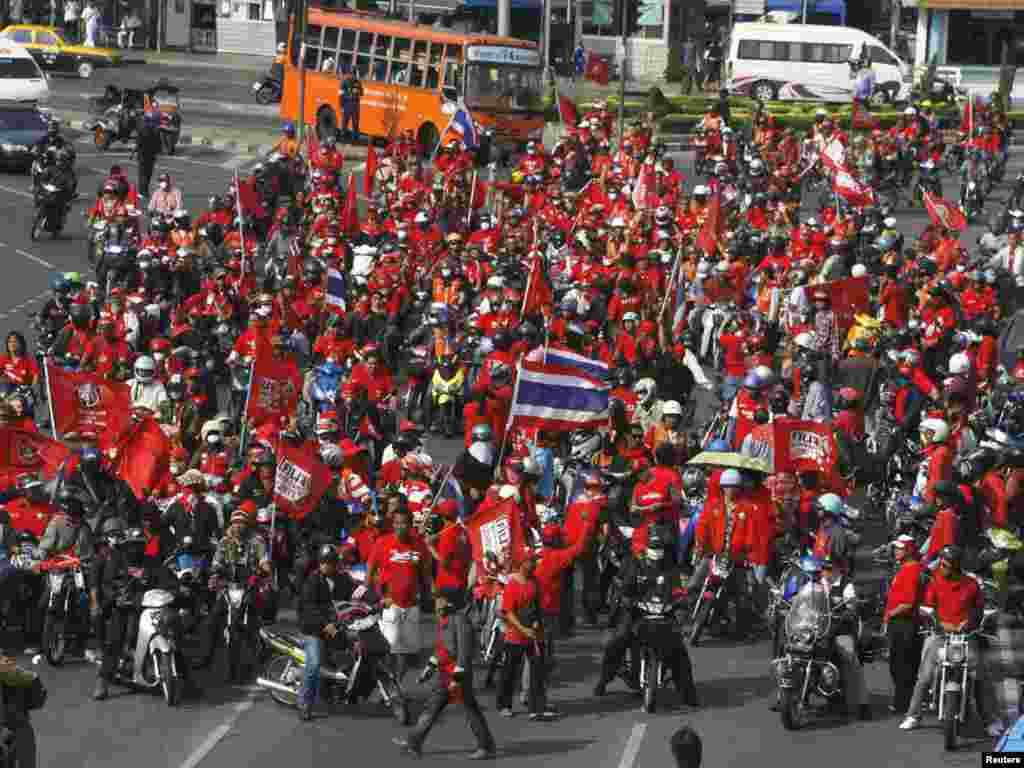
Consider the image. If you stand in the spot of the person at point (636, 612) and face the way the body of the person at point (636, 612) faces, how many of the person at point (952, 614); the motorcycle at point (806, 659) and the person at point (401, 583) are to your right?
1

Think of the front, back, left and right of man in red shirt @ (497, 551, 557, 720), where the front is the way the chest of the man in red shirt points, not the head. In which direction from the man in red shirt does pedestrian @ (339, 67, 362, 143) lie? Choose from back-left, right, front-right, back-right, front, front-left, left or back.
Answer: back-left

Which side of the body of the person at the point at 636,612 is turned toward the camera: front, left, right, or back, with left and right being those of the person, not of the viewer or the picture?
front

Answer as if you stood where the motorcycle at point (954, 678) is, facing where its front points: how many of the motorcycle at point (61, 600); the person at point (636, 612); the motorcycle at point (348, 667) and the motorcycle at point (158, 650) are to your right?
4

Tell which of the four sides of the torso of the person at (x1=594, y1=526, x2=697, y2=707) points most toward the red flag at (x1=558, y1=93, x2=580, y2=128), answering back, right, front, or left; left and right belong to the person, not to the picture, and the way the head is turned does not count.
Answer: back

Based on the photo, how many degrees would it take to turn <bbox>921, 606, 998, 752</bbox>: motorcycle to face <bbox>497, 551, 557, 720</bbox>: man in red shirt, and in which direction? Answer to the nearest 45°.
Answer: approximately 90° to its right

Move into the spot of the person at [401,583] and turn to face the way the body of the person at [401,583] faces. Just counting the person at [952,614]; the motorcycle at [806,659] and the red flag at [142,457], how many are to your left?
2

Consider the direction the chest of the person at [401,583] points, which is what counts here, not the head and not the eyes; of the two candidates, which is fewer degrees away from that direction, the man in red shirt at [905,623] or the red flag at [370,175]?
the man in red shirt

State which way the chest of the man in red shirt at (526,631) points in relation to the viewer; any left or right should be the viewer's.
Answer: facing the viewer and to the right of the viewer

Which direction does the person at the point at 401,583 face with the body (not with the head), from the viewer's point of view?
toward the camera
